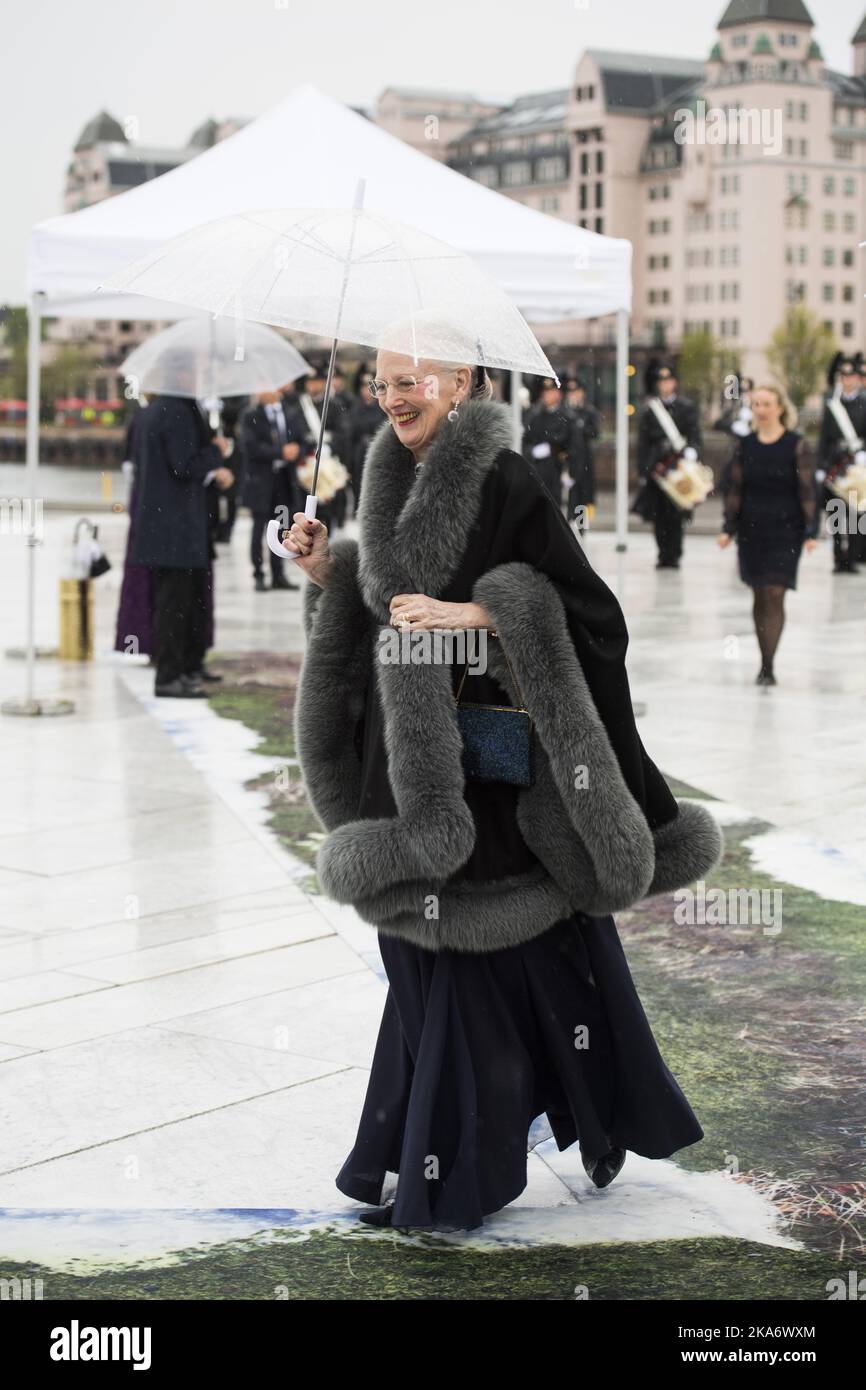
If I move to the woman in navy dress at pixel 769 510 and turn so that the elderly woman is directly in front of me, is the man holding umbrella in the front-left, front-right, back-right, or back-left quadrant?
front-right

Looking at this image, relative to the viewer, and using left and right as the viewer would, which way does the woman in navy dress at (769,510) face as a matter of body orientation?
facing the viewer

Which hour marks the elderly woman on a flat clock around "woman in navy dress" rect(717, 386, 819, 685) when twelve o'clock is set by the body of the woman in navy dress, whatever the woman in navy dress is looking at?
The elderly woman is roughly at 12 o'clock from the woman in navy dress.

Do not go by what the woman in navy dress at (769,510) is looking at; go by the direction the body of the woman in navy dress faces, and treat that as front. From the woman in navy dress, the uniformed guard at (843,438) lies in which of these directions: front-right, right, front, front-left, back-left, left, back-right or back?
back

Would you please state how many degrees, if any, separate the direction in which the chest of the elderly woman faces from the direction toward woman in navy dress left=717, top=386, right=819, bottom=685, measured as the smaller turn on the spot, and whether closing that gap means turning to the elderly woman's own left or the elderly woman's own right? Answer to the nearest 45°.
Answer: approximately 135° to the elderly woman's own right

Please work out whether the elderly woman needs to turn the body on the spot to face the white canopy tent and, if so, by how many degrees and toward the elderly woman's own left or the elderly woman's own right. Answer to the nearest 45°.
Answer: approximately 135° to the elderly woman's own right

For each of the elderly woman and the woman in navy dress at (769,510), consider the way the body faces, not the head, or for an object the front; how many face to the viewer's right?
0

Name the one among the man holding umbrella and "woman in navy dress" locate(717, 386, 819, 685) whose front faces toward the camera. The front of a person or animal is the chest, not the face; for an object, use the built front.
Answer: the woman in navy dress

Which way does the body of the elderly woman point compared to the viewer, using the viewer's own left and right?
facing the viewer and to the left of the viewer

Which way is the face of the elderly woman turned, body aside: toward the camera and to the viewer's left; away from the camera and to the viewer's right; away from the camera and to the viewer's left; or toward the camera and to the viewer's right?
toward the camera and to the viewer's left
